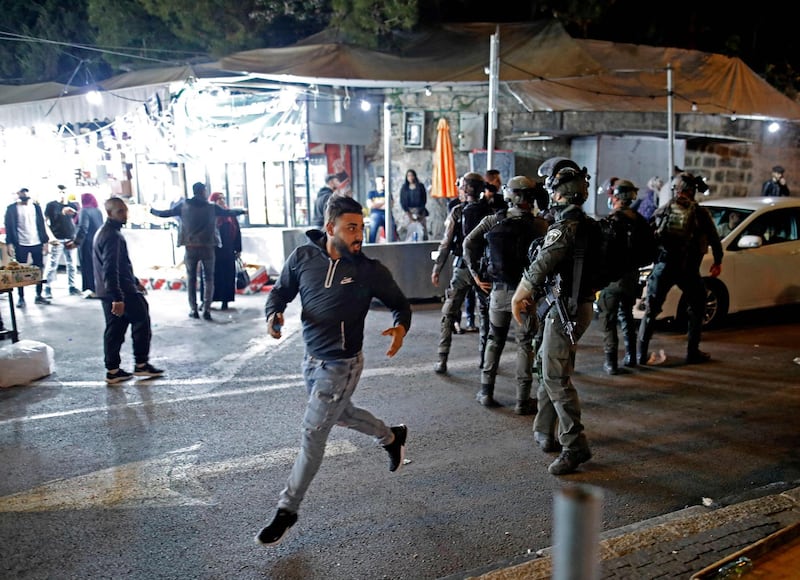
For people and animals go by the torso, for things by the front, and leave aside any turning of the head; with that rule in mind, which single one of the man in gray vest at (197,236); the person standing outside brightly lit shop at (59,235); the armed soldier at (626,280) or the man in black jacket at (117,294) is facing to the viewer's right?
the man in black jacket at (117,294)

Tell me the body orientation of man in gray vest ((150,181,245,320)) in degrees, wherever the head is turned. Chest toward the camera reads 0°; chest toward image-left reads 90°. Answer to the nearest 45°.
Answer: approximately 180°

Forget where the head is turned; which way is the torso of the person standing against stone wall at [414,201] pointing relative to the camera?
toward the camera

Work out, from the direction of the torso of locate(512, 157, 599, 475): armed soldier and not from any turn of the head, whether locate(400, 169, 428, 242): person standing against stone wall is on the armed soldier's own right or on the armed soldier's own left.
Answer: on the armed soldier's own right

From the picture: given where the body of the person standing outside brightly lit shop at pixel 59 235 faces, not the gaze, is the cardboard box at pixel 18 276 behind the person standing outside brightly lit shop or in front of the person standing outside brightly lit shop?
in front

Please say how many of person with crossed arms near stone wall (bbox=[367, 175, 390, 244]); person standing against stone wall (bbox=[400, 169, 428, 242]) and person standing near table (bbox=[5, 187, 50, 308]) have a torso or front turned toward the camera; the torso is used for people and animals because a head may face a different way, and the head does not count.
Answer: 3

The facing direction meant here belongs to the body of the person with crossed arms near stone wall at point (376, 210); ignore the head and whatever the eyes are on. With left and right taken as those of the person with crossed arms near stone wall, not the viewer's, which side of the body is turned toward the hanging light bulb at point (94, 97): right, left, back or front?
right

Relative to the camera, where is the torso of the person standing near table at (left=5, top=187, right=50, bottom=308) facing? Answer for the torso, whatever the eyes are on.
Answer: toward the camera

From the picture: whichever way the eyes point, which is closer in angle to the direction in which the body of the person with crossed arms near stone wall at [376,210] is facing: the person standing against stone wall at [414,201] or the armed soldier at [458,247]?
the armed soldier

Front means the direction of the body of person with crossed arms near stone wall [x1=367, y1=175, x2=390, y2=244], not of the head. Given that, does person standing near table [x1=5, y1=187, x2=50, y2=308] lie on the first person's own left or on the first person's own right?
on the first person's own right

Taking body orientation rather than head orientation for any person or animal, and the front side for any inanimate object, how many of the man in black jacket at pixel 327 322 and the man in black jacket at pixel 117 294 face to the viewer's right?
1

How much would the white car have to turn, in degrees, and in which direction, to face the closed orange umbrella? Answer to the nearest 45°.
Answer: approximately 45° to its right

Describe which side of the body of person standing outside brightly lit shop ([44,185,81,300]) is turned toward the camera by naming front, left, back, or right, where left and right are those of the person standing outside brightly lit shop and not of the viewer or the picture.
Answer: front

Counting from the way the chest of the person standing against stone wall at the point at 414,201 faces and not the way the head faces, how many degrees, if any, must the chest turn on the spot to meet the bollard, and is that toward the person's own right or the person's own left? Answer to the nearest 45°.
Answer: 0° — they already face it

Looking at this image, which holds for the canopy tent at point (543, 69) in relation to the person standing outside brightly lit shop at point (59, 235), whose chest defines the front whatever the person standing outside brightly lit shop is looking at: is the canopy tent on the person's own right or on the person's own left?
on the person's own left
